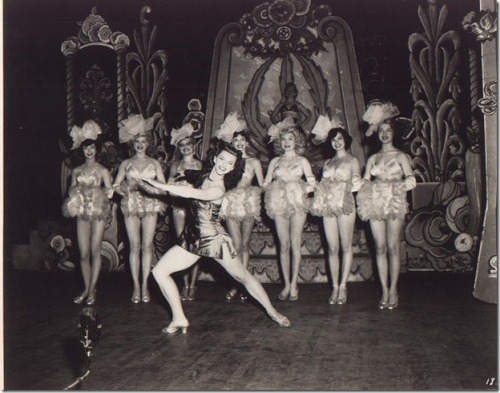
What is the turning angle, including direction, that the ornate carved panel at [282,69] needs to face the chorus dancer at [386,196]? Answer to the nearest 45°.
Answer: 0° — it already faces them

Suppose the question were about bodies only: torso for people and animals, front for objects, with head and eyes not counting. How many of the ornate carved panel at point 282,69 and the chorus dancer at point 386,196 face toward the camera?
2

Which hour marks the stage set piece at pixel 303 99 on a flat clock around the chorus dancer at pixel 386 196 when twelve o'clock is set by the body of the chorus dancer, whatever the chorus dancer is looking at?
The stage set piece is roughly at 5 o'clock from the chorus dancer.

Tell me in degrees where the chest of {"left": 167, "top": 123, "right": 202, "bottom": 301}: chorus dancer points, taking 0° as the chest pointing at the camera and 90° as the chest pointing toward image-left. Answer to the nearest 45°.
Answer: approximately 0°
